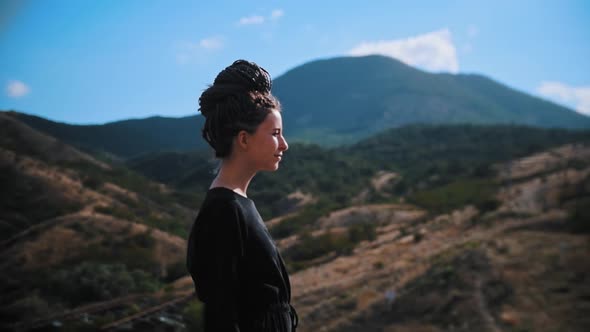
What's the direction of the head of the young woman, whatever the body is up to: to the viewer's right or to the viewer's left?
to the viewer's right

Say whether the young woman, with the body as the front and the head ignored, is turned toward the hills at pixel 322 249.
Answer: no

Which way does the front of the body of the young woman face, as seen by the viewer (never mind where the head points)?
to the viewer's right
